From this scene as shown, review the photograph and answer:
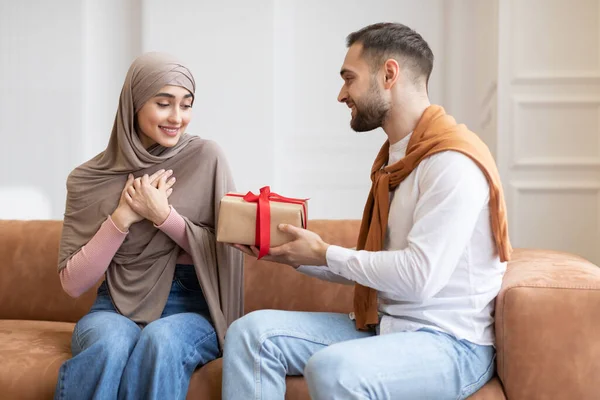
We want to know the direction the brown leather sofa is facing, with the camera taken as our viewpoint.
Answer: facing the viewer

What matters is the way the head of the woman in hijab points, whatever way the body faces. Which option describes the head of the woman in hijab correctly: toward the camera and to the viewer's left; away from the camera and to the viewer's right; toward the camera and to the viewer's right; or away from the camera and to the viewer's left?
toward the camera and to the viewer's right
